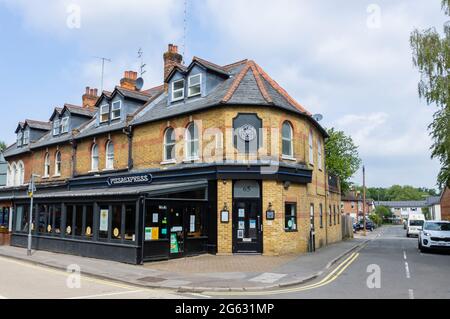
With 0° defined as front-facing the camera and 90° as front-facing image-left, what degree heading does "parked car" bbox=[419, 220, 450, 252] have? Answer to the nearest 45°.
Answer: approximately 0°

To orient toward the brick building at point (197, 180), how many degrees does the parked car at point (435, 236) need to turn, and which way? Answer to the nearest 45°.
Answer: approximately 45° to its right

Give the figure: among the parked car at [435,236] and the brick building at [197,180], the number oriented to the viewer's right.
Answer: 0

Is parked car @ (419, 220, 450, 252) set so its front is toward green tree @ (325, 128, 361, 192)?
no

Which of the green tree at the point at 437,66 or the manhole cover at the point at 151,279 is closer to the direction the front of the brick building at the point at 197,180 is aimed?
the manhole cover

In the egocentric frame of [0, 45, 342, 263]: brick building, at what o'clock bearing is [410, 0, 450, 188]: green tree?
The green tree is roughly at 8 o'clock from the brick building.

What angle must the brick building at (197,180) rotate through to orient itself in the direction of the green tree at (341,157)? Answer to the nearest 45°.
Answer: approximately 180°

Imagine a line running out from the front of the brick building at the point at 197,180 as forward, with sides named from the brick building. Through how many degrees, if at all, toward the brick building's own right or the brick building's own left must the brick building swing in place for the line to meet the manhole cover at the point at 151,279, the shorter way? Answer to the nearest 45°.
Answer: approximately 45° to the brick building's own left

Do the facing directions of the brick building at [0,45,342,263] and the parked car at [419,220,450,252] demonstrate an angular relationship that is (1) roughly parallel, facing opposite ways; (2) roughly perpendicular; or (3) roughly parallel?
roughly parallel

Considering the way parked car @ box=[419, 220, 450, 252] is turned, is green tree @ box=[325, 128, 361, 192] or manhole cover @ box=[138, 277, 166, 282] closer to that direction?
the manhole cover

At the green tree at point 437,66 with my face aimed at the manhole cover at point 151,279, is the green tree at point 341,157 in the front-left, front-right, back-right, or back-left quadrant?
back-right
